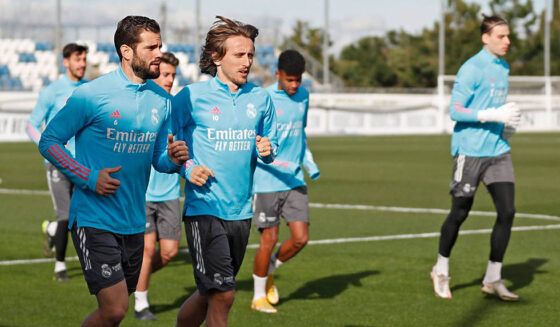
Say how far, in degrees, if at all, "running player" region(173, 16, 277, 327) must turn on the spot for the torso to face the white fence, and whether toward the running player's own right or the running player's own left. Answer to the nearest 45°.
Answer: approximately 135° to the running player's own left

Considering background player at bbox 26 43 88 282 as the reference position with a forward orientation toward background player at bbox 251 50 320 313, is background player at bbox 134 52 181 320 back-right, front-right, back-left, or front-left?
front-right

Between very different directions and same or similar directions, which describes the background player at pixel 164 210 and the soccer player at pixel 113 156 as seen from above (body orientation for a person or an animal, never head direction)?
same or similar directions

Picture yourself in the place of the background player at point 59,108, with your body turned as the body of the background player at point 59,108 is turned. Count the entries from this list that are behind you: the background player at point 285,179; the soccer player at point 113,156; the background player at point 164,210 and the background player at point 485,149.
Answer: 0

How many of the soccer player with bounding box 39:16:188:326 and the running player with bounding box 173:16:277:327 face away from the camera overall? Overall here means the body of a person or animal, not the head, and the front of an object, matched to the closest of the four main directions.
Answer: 0

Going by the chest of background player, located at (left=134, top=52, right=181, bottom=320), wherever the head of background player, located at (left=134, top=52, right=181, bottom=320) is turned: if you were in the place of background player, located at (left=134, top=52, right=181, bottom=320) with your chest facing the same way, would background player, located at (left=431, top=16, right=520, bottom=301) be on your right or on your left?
on your left

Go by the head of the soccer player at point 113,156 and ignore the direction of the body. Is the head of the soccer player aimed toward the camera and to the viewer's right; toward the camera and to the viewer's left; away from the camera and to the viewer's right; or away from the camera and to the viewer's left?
toward the camera and to the viewer's right

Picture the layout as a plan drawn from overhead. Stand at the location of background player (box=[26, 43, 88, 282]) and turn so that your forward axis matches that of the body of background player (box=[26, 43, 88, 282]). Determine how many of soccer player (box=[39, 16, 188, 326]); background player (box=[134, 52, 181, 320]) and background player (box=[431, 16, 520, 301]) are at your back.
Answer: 0

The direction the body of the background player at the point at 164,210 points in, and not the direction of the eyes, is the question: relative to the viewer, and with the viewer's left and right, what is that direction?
facing the viewer and to the right of the viewer

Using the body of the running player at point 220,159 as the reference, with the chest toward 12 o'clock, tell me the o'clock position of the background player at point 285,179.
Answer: The background player is roughly at 8 o'clock from the running player.

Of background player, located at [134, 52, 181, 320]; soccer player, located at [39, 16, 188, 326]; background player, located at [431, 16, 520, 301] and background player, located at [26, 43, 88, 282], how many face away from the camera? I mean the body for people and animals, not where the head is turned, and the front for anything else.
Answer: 0

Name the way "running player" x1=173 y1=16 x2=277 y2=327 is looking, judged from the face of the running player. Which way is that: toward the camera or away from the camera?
toward the camera

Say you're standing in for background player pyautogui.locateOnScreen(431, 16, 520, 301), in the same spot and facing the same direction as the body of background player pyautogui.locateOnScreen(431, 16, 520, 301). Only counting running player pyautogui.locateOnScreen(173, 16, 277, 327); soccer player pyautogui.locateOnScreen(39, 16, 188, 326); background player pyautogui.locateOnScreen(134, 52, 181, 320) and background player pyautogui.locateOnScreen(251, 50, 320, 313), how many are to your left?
0

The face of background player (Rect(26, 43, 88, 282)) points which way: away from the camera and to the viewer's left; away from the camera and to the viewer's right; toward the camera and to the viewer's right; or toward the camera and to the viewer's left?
toward the camera and to the viewer's right

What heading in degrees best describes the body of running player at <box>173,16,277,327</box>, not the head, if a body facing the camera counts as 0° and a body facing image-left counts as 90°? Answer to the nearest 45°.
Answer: approximately 315°

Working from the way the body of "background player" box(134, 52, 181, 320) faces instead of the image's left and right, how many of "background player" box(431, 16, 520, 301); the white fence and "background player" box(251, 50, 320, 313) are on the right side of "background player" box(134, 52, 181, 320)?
0

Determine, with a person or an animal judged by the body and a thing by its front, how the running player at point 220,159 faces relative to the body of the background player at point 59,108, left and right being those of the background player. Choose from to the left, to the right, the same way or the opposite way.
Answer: the same way

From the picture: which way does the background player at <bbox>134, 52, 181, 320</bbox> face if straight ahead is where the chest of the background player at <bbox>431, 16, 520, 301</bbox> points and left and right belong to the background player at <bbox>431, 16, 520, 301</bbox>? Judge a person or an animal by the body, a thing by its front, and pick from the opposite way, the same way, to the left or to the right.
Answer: the same way

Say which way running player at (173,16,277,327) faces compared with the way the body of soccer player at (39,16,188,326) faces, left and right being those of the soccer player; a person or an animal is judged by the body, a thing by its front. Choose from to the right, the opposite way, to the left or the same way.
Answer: the same way

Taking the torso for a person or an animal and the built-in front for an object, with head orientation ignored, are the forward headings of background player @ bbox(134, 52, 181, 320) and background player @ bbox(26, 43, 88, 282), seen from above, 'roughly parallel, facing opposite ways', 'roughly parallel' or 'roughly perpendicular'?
roughly parallel
